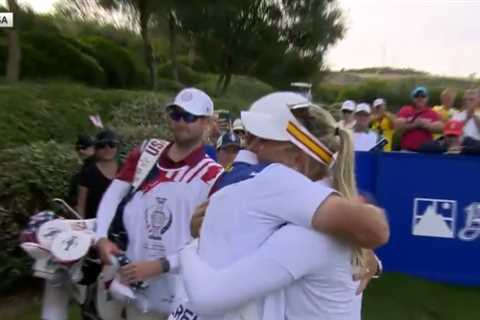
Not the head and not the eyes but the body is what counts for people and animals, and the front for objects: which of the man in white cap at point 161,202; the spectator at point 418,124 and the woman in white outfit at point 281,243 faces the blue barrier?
the spectator

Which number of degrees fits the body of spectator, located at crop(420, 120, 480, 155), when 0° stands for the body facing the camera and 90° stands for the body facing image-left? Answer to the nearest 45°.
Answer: approximately 0°

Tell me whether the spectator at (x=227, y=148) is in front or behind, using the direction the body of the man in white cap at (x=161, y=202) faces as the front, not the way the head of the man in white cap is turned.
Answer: behind

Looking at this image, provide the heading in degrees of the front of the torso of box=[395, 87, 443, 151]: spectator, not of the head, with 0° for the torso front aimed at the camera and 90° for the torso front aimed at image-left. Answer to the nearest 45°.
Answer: approximately 0°

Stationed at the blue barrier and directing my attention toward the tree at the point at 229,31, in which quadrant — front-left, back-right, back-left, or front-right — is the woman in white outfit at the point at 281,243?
back-left
